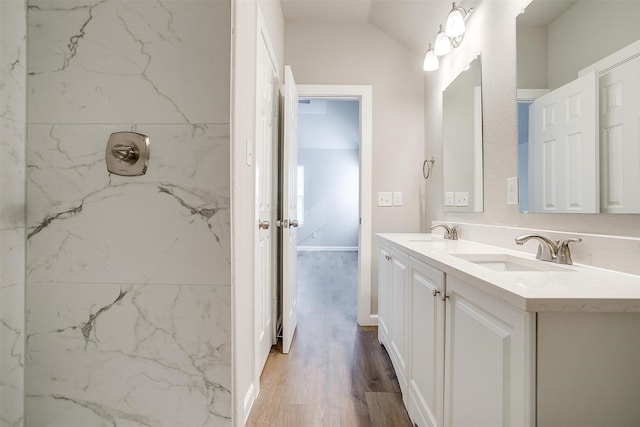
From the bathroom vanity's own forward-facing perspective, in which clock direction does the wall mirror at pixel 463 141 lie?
The wall mirror is roughly at 4 o'clock from the bathroom vanity.

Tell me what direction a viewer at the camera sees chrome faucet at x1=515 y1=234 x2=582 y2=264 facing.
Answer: facing the viewer and to the left of the viewer

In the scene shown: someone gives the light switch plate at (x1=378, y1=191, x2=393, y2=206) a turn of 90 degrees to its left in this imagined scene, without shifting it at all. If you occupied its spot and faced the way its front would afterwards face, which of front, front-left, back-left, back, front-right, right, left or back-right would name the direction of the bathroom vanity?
right

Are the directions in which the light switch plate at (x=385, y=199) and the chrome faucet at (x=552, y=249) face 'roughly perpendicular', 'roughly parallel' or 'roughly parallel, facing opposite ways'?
roughly perpendicular

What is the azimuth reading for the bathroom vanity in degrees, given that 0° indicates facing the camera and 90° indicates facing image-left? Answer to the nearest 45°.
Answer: approximately 45°

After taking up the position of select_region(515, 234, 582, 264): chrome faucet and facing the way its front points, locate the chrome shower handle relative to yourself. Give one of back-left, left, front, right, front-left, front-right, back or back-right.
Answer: front

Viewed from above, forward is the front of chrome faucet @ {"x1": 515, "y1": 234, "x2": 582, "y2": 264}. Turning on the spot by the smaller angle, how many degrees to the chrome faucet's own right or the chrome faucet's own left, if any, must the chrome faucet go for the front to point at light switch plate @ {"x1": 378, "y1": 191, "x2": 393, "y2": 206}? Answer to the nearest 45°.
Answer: approximately 90° to the chrome faucet's own right

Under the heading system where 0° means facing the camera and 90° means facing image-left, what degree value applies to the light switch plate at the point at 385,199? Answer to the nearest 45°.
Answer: approximately 0°

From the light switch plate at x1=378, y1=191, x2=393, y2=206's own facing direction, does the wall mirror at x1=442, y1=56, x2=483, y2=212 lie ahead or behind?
ahead

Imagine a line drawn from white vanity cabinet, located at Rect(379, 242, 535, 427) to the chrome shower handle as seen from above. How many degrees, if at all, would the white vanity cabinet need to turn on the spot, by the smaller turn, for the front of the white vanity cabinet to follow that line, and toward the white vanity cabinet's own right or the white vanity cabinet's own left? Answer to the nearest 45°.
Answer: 0° — it already faces it

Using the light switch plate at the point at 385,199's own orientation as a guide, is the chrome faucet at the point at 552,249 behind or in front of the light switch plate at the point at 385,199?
in front
